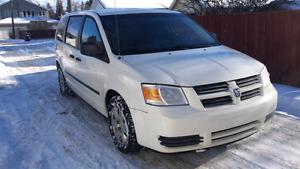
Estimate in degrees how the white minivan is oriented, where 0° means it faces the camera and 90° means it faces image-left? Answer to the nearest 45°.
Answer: approximately 315°

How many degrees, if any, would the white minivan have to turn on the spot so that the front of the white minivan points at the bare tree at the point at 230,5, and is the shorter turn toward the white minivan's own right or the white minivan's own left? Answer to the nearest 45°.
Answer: approximately 135° to the white minivan's own left

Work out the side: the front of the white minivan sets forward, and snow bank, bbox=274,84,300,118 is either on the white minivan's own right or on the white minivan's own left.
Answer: on the white minivan's own left

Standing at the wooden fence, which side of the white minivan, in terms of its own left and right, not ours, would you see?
left
